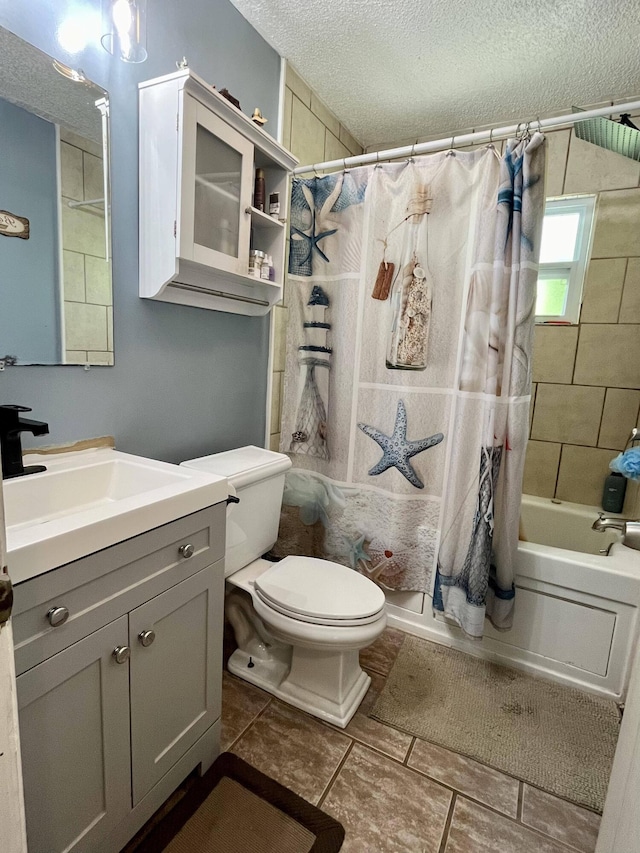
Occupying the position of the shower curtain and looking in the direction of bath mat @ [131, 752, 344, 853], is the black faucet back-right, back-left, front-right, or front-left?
front-right

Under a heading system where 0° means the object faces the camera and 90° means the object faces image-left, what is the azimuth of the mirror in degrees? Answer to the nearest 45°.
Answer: approximately 315°

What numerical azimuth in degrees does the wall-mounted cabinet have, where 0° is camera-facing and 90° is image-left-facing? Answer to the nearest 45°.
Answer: approximately 315°

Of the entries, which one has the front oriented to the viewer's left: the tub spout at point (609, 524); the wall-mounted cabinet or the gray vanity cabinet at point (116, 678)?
the tub spout

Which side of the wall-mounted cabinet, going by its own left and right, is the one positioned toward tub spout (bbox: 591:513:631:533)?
front

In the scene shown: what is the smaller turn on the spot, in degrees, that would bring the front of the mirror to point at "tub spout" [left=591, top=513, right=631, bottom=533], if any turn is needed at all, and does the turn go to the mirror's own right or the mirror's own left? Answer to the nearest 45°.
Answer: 0° — it already faces it

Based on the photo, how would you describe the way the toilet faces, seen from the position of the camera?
facing the viewer and to the right of the viewer

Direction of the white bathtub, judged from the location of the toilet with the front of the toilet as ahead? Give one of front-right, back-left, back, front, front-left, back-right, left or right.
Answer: front-left

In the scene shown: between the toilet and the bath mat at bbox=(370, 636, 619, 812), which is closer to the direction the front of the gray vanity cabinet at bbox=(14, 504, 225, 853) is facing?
the bath mat

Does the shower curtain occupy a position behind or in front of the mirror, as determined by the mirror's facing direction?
in front

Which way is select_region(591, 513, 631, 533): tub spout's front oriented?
to the viewer's left

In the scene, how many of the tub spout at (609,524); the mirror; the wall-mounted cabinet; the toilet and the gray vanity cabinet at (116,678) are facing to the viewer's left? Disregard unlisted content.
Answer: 1
